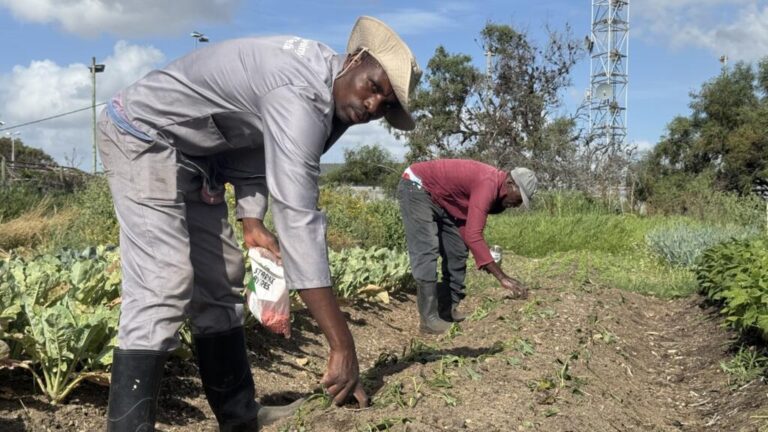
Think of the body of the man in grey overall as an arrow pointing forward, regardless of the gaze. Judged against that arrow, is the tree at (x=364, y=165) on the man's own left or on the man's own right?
on the man's own left

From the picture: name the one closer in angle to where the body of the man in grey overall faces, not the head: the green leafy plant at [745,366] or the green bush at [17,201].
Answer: the green leafy plant

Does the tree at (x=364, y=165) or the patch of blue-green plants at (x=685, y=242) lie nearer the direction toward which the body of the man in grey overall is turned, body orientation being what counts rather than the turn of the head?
the patch of blue-green plants

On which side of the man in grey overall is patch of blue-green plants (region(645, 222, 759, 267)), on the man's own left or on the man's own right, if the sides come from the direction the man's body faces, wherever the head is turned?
on the man's own left

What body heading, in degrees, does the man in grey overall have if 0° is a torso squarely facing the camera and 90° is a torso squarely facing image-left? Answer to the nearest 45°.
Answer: approximately 270°

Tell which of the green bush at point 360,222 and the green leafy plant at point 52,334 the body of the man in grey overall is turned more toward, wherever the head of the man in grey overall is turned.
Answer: the green bush

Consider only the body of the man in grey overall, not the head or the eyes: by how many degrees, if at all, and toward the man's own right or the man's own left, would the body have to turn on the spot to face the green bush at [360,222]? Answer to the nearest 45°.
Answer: approximately 90° to the man's own left

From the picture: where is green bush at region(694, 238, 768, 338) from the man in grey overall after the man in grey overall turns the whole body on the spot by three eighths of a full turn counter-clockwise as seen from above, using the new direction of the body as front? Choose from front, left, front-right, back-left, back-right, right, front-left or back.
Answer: right

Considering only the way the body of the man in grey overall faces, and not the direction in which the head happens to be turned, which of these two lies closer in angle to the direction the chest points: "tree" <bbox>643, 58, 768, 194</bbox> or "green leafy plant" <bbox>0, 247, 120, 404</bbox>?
the tree

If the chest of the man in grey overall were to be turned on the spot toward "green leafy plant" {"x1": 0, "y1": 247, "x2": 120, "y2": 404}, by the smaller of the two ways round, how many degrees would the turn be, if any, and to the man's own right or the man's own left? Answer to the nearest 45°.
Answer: approximately 135° to the man's own left
